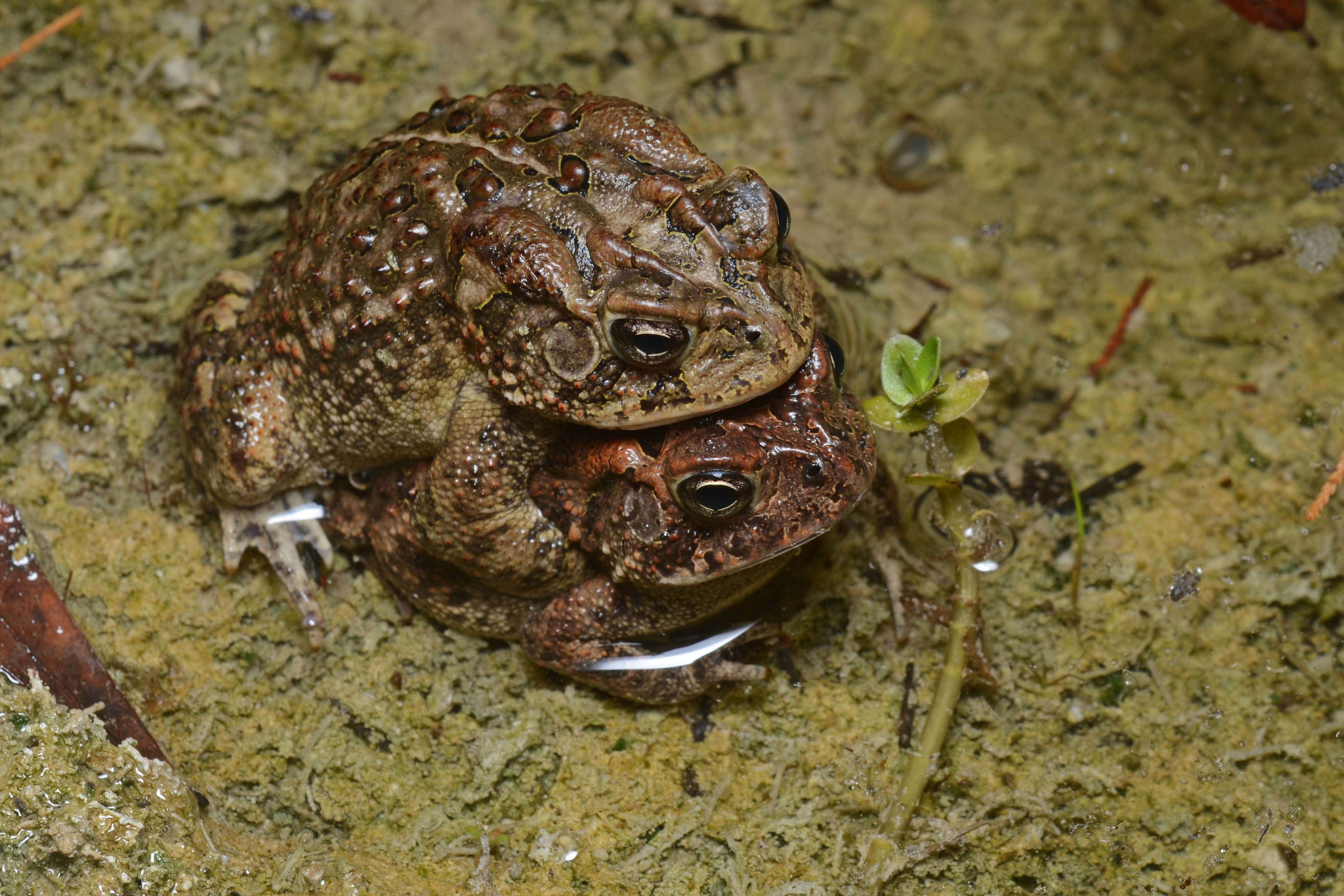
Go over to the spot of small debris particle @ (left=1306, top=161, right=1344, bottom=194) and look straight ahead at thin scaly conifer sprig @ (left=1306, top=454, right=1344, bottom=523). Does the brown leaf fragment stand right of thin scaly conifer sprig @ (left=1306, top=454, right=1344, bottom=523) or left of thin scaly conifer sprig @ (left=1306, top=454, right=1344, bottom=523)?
right

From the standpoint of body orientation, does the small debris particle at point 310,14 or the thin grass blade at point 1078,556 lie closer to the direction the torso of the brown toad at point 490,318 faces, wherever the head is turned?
the thin grass blade

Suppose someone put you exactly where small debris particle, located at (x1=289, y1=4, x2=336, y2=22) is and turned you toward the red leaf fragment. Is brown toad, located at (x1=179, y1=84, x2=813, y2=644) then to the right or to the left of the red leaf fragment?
right

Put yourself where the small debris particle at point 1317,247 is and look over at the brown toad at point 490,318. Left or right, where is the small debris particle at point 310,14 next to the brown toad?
right

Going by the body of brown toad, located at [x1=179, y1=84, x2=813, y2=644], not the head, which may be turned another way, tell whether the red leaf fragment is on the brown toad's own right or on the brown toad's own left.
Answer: on the brown toad's own left

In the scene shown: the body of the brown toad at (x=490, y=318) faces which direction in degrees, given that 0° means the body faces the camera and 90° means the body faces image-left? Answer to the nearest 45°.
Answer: approximately 315°
